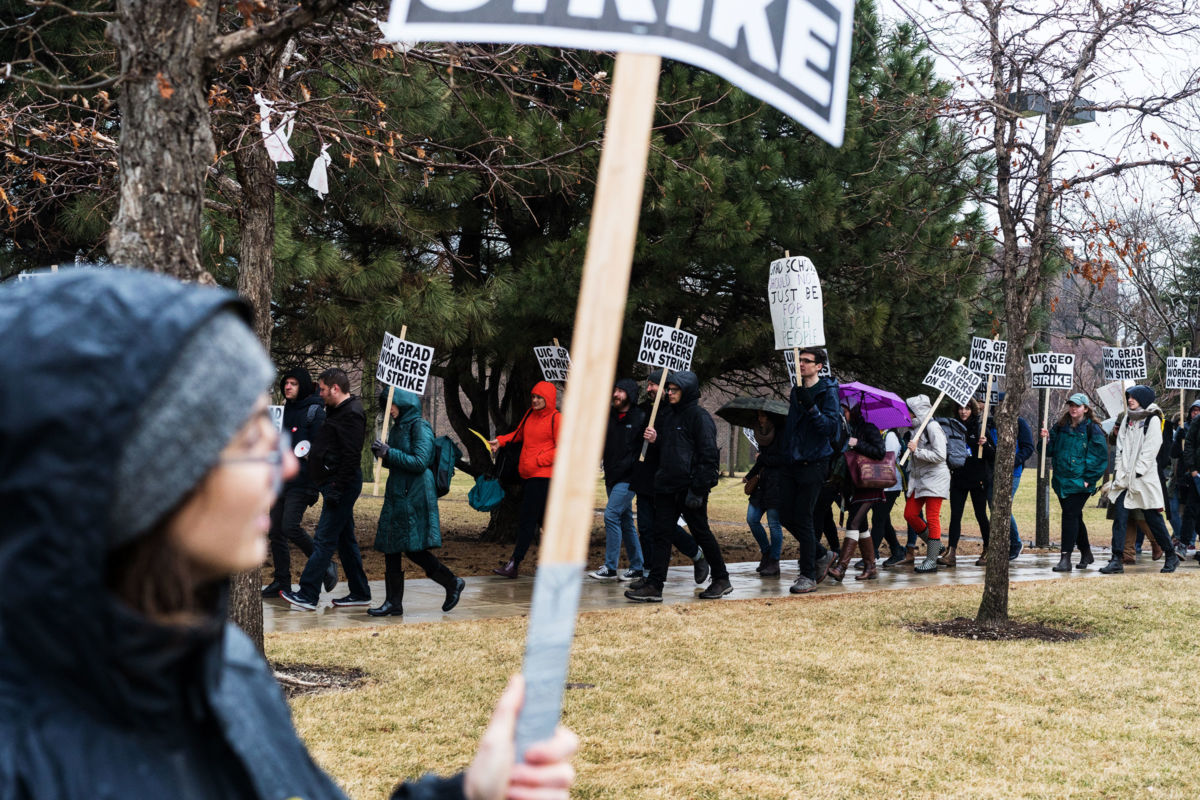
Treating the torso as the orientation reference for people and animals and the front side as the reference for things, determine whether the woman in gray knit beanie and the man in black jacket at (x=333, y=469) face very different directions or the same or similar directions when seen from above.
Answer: very different directions

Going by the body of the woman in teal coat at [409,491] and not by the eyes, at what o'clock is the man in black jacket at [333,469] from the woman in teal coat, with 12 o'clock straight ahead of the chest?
The man in black jacket is roughly at 1 o'clock from the woman in teal coat.

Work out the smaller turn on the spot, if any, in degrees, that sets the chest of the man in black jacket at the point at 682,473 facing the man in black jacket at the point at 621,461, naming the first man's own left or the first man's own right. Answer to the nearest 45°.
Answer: approximately 45° to the first man's own right

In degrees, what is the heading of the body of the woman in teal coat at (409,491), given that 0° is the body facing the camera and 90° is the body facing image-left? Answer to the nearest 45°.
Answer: approximately 90°

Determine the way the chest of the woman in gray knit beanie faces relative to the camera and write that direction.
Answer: to the viewer's right

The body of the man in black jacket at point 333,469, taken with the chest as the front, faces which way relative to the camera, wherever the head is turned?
to the viewer's left

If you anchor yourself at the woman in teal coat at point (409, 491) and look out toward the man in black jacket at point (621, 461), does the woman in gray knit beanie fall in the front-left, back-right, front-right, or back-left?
back-right

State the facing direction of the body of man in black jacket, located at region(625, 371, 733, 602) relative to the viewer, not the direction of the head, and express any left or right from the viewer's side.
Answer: facing to the left of the viewer

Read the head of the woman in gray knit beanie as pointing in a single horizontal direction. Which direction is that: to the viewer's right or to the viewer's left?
to the viewer's right

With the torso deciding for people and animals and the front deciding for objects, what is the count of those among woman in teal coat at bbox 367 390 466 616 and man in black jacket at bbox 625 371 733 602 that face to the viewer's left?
2

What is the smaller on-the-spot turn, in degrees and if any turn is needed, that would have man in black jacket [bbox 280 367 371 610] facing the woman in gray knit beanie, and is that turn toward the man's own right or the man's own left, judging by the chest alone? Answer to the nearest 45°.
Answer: approximately 90° to the man's own left
